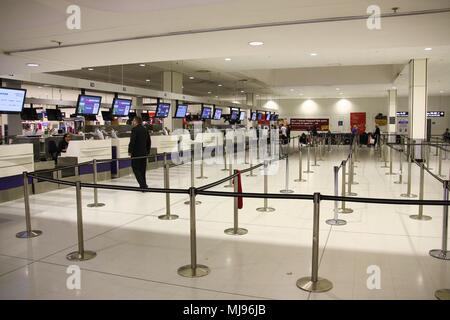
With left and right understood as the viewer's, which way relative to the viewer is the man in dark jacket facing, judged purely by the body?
facing away from the viewer and to the left of the viewer

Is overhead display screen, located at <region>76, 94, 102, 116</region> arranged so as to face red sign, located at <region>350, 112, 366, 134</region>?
no

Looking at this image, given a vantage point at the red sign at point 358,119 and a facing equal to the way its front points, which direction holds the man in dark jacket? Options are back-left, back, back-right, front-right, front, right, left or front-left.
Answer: front

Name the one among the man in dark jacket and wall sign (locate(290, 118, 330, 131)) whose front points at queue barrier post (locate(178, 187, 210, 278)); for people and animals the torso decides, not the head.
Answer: the wall sign

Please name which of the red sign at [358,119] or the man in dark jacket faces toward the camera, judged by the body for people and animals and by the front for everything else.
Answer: the red sign

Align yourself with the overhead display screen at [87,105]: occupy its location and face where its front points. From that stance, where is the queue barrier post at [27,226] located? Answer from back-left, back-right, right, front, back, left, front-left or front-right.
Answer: front-right

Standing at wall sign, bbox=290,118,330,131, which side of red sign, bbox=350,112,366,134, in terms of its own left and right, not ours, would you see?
right

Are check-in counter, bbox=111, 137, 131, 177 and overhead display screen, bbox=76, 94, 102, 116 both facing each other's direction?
no

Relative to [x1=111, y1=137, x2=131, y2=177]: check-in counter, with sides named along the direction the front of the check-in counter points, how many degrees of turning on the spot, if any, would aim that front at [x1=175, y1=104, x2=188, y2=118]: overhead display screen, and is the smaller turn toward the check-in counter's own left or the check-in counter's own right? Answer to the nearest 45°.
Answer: approximately 90° to the check-in counter's own left

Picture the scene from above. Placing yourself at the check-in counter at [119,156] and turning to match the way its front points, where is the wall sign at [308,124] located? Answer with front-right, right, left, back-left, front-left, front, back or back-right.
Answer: left

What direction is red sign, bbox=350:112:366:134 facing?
toward the camera

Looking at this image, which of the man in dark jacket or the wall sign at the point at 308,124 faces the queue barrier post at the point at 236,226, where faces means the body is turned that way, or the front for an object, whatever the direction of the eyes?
the wall sign

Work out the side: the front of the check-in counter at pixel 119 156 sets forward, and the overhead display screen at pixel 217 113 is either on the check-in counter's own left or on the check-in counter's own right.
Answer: on the check-in counter's own left

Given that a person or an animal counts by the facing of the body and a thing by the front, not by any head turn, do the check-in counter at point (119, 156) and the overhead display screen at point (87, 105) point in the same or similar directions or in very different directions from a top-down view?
same or similar directions

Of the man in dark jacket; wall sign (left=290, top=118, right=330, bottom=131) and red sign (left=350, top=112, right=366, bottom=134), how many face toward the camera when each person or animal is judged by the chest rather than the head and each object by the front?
2

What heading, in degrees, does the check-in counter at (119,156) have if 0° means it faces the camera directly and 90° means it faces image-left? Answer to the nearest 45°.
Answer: approximately 315°

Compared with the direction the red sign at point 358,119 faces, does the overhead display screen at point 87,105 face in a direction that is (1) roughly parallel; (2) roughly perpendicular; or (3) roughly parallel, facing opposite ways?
roughly perpendicular

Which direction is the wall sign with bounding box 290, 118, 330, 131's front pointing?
toward the camera

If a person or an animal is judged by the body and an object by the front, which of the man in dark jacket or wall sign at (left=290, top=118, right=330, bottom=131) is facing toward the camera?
the wall sign
